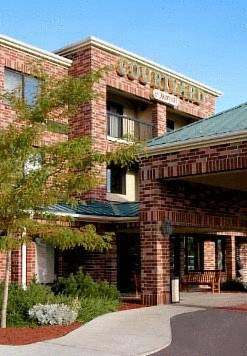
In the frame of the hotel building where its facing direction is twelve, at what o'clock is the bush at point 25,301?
The bush is roughly at 2 o'clock from the hotel building.

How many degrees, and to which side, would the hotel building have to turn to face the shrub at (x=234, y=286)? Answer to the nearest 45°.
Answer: approximately 90° to its left

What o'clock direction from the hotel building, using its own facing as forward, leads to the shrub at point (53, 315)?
The shrub is roughly at 2 o'clock from the hotel building.

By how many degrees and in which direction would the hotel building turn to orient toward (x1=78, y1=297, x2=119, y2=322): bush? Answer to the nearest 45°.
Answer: approximately 45° to its right

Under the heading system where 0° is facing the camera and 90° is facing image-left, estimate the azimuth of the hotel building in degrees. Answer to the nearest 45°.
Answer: approximately 315°
